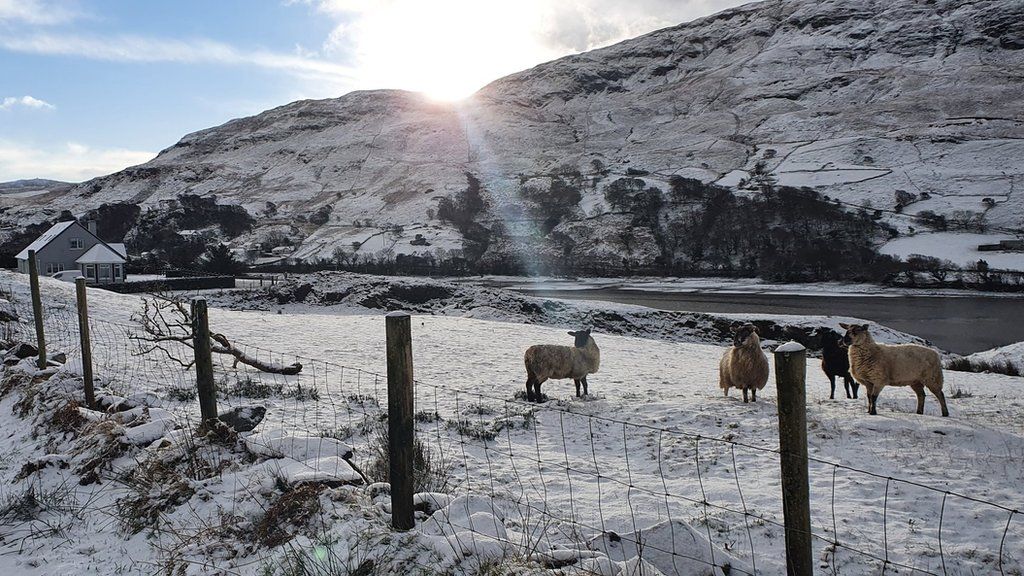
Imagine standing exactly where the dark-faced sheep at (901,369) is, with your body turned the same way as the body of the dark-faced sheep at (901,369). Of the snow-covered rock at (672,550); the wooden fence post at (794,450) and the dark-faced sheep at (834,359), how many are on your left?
2

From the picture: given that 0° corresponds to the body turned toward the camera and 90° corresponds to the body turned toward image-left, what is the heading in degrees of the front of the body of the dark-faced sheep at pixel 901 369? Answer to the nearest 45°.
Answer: approximately 90°

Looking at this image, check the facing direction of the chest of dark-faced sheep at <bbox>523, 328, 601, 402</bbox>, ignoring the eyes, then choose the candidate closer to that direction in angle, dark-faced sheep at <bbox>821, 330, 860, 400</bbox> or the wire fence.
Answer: the dark-faced sheep

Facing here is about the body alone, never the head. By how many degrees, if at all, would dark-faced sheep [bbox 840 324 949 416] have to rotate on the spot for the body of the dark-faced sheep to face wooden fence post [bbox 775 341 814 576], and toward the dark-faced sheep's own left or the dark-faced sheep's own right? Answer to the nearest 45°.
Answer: approximately 90° to the dark-faced sheep's own left

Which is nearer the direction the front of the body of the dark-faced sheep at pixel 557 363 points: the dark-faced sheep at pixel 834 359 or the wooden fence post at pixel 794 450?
the dark-faced sheep

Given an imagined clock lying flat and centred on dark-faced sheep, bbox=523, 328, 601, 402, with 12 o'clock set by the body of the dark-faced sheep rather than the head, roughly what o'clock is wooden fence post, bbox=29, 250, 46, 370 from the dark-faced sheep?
The wooden fence post is roughly at 5 o'clock from the dark-faced sheep.

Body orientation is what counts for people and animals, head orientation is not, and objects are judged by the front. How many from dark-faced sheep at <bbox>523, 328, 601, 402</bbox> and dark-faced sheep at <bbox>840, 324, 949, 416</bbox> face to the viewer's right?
1

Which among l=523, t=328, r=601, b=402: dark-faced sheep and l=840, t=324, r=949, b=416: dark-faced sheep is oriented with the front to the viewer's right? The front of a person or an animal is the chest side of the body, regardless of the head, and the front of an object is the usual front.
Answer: l=523, t=328, r=601, b=402: dark-faced sheep

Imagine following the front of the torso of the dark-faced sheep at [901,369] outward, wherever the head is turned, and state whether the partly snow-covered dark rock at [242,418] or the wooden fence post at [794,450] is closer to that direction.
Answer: the partly snow-covered dark rock

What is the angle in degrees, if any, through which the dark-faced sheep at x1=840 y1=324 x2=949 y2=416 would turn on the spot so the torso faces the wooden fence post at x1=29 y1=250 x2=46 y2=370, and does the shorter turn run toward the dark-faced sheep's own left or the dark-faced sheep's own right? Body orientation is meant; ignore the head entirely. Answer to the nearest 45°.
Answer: approximately 45° to the dark-faced sheep's own left

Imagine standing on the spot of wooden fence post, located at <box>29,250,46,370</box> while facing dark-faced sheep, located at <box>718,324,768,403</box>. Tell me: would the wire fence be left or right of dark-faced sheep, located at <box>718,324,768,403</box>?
right

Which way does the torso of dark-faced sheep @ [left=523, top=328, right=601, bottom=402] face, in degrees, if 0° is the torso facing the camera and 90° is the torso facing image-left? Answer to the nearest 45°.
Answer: approximately 270°
